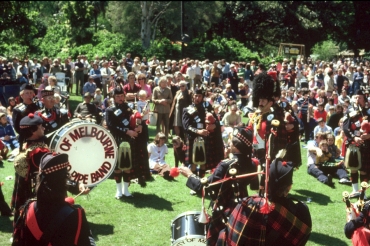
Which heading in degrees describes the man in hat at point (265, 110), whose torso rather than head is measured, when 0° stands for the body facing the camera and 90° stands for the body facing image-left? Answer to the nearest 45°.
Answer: approximately 45°

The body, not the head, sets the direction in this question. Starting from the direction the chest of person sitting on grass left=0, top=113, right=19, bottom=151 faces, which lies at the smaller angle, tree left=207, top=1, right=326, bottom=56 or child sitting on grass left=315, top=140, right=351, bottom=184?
the child sitting on grass

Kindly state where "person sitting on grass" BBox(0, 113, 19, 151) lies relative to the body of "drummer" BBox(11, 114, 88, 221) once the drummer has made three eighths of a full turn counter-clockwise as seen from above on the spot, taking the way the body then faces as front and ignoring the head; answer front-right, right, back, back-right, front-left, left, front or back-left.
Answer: front-right

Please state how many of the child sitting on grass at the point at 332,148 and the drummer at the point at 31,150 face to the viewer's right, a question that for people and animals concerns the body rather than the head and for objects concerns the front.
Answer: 1

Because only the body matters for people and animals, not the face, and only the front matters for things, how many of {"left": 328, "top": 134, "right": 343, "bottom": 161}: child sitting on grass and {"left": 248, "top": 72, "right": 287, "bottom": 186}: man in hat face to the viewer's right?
0

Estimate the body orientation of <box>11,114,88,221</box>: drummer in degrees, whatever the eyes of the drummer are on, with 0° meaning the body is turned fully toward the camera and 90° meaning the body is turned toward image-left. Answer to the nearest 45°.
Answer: approximately 270°

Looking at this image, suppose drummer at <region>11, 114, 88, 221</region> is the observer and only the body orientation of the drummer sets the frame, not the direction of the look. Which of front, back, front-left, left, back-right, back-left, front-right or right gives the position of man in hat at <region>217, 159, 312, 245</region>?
front-right

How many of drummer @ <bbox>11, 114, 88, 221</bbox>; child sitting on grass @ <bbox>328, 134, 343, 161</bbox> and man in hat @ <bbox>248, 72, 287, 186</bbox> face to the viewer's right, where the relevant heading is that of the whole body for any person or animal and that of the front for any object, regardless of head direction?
1

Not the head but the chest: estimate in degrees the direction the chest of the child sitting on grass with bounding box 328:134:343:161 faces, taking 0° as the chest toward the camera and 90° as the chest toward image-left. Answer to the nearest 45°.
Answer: approximately 45°

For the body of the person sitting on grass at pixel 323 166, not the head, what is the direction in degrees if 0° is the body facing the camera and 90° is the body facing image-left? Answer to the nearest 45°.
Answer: approximately 315°

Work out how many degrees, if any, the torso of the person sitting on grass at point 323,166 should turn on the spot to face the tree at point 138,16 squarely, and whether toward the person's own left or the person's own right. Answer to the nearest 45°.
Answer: approximately 180°

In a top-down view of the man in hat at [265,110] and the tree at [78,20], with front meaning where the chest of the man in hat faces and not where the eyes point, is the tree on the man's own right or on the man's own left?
on the man's own right
